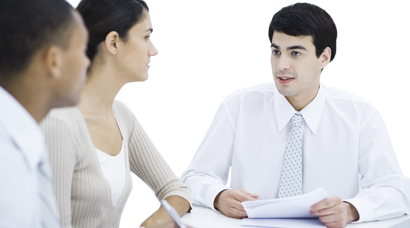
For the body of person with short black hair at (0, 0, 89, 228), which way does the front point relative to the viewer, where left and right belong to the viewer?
facing away from the viewer and to the right of the viewer

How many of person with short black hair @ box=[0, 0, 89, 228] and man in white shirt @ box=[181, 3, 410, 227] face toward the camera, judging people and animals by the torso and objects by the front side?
1

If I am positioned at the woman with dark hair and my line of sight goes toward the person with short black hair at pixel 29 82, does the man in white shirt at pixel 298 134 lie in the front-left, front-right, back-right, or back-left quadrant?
back-left

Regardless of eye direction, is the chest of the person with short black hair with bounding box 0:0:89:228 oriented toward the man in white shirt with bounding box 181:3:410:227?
yes

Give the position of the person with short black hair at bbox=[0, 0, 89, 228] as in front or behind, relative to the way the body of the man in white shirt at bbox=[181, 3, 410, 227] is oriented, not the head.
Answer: in front

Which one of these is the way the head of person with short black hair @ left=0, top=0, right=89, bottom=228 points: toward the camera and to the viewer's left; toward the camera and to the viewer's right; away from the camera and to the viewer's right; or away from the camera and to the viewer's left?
away from the camera and to the viewer's right

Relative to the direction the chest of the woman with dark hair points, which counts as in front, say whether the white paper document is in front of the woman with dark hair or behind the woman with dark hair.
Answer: in front

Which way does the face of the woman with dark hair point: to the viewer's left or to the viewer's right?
to the viewer's right

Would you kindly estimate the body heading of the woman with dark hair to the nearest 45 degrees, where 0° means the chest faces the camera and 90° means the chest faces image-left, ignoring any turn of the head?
approximately 315°

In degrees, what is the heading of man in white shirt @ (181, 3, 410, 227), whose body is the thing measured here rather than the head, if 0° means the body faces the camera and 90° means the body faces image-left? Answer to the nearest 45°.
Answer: approximately 0°
